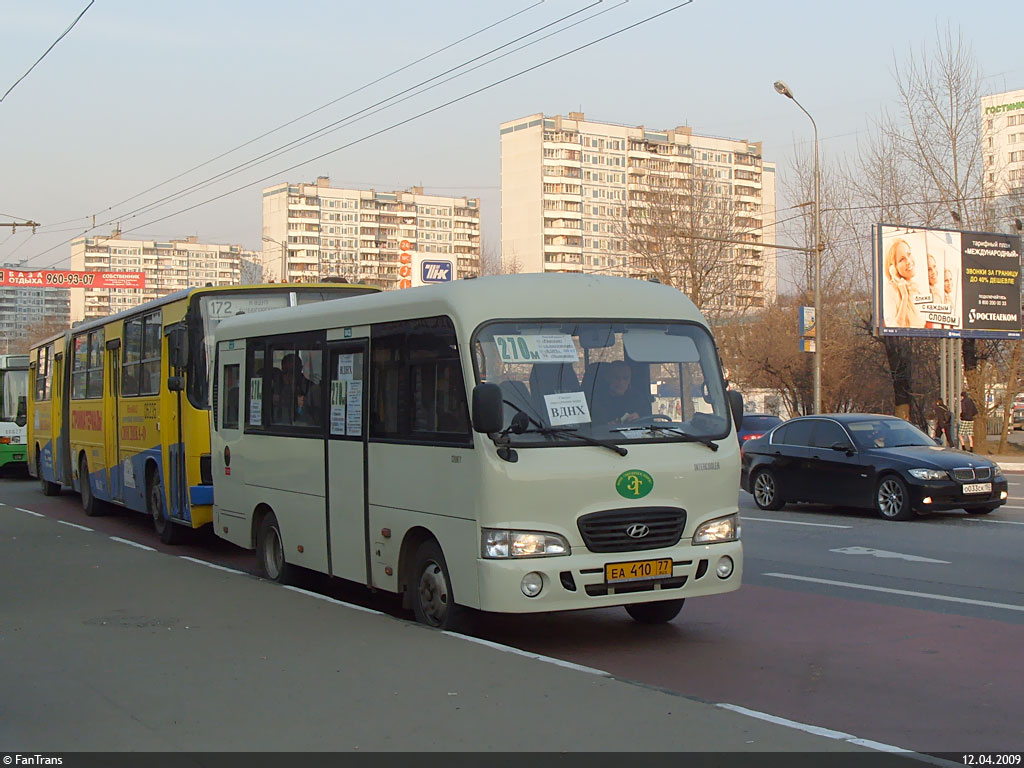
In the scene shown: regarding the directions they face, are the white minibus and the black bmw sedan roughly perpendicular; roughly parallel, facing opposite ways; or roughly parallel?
roughly parallel

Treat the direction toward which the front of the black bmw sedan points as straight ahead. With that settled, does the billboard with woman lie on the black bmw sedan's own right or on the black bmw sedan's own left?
on the black bmw sedan's own left

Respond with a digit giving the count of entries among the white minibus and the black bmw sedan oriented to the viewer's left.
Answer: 0

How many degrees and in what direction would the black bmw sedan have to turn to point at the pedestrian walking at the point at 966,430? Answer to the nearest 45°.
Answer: approximately 135° to its left

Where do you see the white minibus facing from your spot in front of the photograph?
facing the viewer and to the right of the viewer

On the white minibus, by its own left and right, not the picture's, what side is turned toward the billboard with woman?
left

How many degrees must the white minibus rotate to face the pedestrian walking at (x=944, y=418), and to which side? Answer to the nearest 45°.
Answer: approximately 90° to its left

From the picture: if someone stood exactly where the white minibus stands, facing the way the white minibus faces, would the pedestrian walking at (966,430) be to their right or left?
on their left
